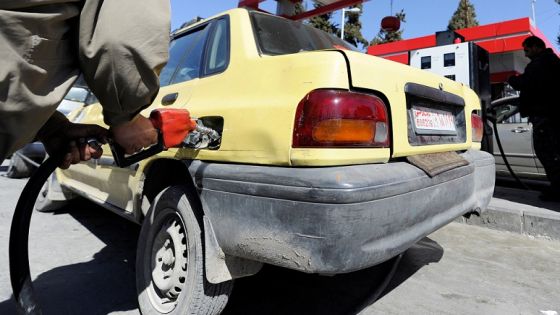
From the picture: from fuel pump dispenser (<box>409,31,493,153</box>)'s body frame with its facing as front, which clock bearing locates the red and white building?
The red and white building is roughly at 5 o'clock from the fuel pump dispenser.

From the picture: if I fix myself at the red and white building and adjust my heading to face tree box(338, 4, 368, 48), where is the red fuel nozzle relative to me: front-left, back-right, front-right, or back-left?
back-left

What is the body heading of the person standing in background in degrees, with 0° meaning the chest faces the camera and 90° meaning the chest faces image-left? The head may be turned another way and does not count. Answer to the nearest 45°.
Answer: approximately 90°

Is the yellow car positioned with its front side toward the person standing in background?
no

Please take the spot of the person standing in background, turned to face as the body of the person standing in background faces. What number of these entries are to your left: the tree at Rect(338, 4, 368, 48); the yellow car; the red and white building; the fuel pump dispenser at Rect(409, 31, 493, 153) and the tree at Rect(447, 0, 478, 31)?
1

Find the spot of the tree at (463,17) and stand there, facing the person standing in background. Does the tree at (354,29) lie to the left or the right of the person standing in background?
right

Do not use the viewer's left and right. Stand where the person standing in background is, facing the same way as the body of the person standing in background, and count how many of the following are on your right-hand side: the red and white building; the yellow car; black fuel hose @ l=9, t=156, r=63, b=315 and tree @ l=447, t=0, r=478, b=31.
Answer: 2

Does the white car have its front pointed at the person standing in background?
no

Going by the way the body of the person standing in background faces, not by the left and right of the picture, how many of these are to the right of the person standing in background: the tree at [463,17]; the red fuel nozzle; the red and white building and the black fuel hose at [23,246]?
2
